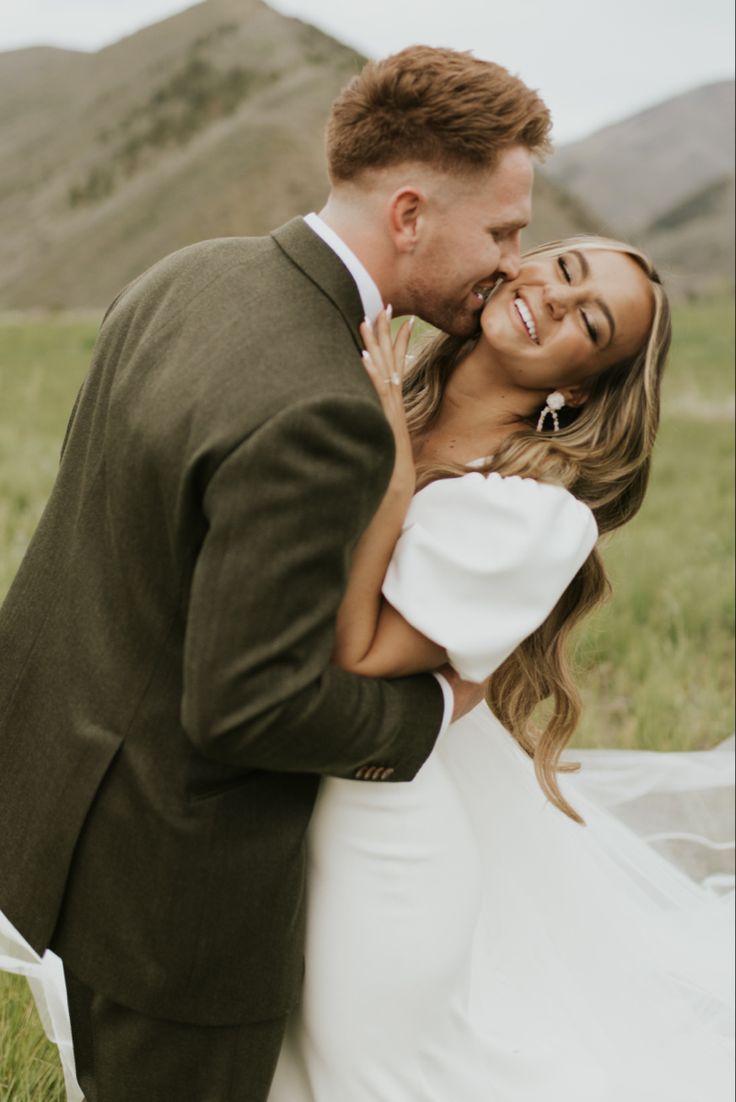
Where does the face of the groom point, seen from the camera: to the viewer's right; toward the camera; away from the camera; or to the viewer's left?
to the viewer's right

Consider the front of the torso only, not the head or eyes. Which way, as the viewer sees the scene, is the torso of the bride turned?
to the viewer's left
